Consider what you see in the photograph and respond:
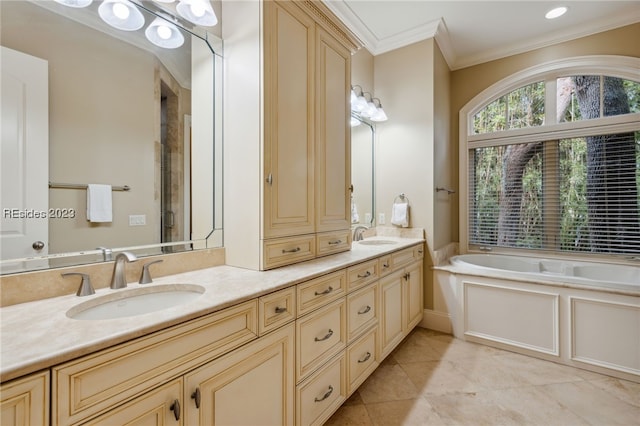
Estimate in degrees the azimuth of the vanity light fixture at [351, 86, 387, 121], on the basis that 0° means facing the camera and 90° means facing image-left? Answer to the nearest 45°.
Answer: approximately 315°

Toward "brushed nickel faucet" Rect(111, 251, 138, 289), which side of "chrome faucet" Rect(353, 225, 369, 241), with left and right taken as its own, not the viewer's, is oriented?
right

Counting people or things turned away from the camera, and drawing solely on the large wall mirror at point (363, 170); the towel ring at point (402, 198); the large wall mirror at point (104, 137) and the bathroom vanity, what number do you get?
0

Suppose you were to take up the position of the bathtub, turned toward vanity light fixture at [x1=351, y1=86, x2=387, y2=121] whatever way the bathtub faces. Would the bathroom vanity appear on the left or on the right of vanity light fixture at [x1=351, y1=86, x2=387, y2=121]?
left

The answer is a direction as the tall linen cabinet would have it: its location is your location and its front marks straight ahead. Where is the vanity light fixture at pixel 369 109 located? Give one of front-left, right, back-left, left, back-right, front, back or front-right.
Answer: left

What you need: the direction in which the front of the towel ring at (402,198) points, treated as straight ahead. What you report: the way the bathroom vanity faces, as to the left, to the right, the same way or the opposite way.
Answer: to the left

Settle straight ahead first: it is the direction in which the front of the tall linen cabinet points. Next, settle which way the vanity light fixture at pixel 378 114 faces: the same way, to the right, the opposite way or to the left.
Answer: the same way

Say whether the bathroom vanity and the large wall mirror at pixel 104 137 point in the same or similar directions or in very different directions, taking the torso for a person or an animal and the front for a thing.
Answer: same or similar directions

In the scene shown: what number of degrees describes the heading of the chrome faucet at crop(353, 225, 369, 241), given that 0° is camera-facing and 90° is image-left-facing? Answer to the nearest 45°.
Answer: approximately 315°

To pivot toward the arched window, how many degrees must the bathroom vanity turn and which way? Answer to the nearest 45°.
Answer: approximately 45° to its left

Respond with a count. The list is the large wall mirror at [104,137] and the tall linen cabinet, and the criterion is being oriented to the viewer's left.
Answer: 0

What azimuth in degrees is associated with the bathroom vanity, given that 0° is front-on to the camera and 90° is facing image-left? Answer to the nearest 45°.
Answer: approximately 315°

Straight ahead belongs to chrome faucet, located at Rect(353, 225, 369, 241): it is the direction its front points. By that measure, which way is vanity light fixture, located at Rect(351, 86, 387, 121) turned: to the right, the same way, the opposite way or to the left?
the same way

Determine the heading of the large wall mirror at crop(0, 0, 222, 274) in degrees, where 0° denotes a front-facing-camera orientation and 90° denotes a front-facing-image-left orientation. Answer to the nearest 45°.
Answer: approximately 315°
